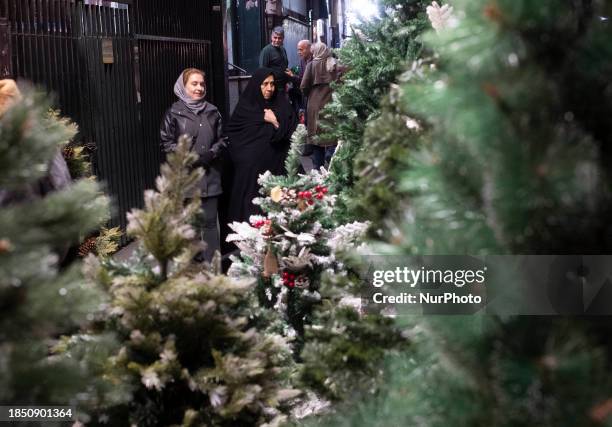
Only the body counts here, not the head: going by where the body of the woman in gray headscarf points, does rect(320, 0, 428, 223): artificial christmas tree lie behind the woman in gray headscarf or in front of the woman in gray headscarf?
in front

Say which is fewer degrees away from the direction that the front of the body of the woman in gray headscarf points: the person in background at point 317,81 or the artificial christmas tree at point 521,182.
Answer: the artificial christmas tree

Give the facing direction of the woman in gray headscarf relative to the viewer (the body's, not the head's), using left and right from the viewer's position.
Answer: facing the viewer and to the right of the viewer

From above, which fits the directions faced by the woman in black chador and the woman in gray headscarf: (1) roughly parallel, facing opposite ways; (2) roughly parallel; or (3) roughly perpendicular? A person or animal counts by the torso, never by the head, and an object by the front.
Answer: roughly parallel

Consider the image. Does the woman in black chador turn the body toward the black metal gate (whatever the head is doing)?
no

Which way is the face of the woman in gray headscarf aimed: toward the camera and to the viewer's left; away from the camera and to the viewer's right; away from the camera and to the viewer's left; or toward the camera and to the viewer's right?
toward the camera and to the viewer's right

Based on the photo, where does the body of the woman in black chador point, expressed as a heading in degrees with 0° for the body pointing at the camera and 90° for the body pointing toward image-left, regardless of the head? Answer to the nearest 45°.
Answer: approximately 315°

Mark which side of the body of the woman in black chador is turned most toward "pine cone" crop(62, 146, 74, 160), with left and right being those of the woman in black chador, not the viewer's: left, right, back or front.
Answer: right

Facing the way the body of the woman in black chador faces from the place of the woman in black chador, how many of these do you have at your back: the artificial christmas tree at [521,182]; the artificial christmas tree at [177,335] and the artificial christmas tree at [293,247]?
0

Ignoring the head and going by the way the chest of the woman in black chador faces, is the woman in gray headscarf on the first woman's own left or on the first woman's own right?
on the first woman's own right

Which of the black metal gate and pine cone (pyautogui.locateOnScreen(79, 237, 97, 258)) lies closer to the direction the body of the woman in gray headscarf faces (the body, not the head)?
the pine cone

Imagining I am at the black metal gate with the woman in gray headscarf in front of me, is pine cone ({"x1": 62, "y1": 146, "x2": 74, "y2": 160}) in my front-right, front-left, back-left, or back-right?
front-right

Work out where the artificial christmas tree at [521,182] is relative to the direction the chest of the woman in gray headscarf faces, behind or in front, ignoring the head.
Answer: in front

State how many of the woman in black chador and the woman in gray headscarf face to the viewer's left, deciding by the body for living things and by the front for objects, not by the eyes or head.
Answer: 0

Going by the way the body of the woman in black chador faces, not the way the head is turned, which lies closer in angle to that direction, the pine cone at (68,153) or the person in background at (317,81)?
the pine cone
